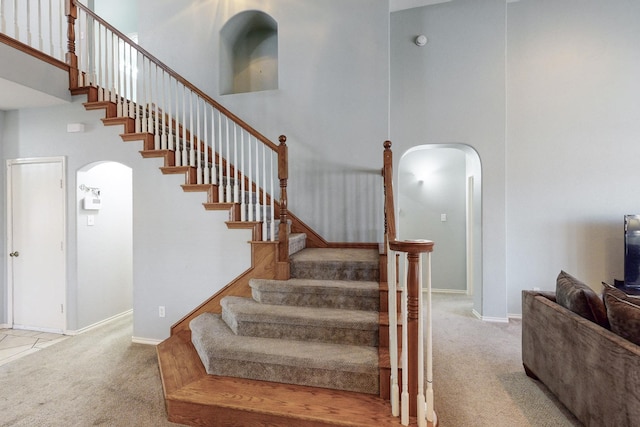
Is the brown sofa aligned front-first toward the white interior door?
no
